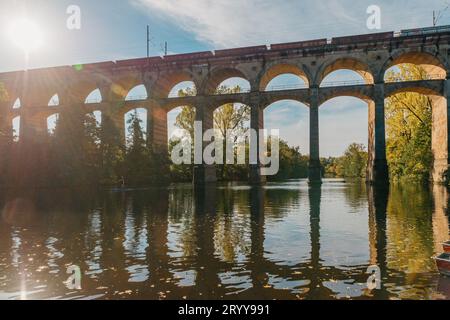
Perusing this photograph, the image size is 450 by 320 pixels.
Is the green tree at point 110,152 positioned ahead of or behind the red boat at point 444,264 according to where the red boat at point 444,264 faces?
ahead

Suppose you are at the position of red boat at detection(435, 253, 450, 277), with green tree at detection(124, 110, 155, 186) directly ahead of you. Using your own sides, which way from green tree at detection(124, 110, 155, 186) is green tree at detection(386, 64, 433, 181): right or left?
right

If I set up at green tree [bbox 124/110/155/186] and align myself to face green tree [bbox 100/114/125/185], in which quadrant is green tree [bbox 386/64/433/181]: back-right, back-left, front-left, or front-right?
back-left

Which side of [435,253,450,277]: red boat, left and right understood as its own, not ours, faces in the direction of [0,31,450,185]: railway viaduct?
right

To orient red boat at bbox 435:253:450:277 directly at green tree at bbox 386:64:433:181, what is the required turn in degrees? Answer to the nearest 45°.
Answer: approximately 90° to its right

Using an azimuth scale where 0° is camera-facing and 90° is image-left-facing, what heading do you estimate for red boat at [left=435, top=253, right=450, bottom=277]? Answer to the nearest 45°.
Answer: approximately 90°

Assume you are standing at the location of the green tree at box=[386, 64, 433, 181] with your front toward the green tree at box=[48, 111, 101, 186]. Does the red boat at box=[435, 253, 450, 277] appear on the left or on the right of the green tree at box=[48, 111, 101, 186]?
left

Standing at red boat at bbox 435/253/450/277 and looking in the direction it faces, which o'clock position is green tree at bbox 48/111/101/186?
The green tree is roughly at 1 o'clock from the red boat.

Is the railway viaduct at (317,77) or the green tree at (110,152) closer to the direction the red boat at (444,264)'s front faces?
the green tree
